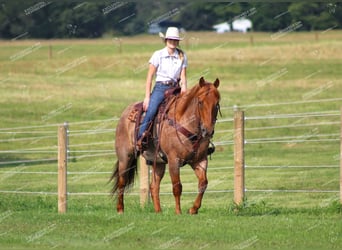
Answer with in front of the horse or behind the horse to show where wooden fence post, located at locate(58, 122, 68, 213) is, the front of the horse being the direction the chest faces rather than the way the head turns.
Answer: behind

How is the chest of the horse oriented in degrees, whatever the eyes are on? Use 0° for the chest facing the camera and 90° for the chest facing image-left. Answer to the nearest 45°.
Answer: approximately 315°

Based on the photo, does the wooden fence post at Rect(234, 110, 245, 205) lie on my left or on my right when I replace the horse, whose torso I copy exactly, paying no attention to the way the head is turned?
on my left

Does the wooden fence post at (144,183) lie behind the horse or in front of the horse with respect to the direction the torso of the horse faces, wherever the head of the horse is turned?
behind
